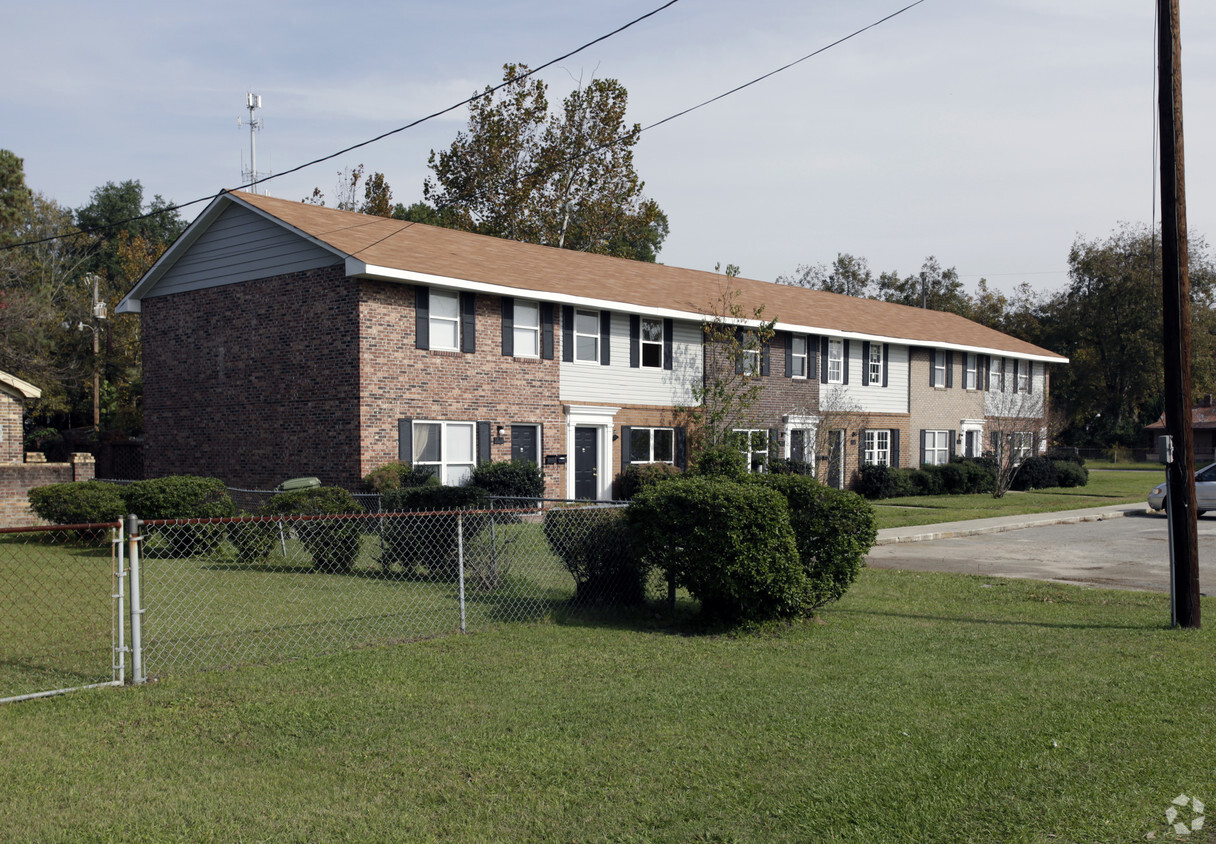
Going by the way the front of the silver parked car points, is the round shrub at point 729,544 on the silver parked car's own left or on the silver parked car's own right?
on the silver parked car's own left

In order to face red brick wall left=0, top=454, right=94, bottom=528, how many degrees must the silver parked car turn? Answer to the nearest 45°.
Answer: approximately 45° to its left

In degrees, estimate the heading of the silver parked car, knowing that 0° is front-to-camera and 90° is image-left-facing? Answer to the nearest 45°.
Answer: approximately 90°

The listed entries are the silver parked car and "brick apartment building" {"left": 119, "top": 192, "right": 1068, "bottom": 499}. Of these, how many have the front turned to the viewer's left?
1

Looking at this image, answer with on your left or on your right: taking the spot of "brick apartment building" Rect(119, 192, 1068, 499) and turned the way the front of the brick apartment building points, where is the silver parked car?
on your left

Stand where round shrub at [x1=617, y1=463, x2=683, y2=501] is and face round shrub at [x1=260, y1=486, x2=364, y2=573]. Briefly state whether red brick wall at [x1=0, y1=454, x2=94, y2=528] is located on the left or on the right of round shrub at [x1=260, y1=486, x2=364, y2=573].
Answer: right

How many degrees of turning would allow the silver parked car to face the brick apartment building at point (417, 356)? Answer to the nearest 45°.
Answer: approximately 45° to its left
